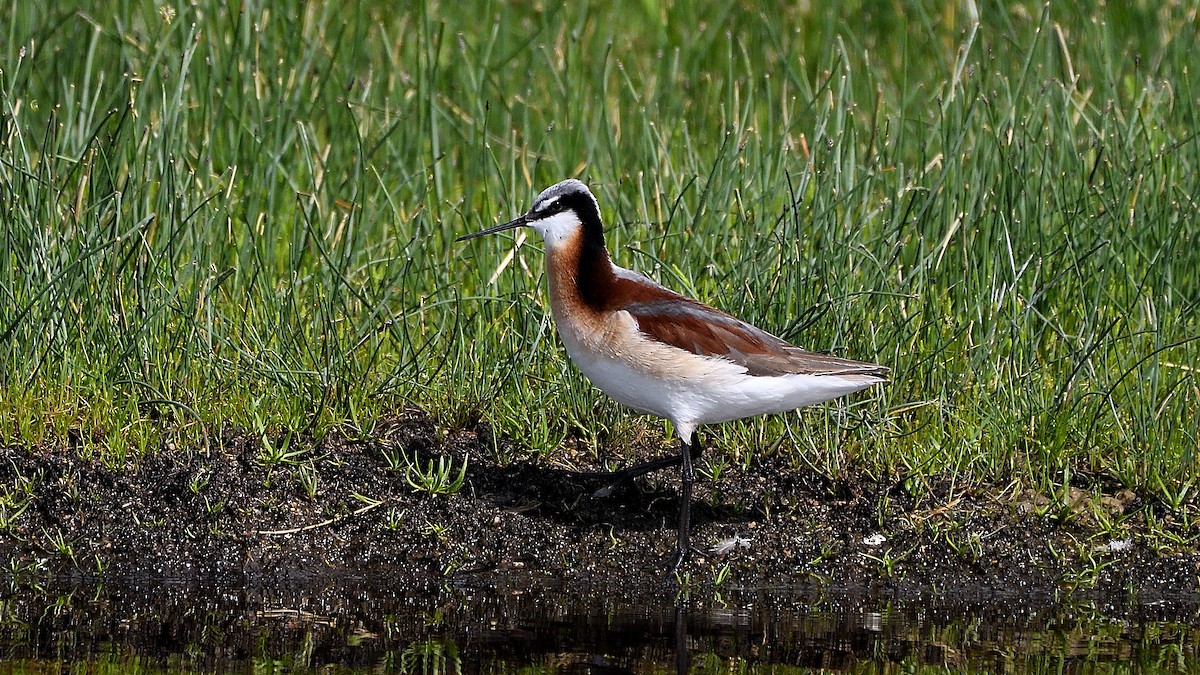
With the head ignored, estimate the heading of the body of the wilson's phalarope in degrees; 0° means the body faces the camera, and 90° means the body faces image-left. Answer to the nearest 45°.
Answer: approximately 90°
